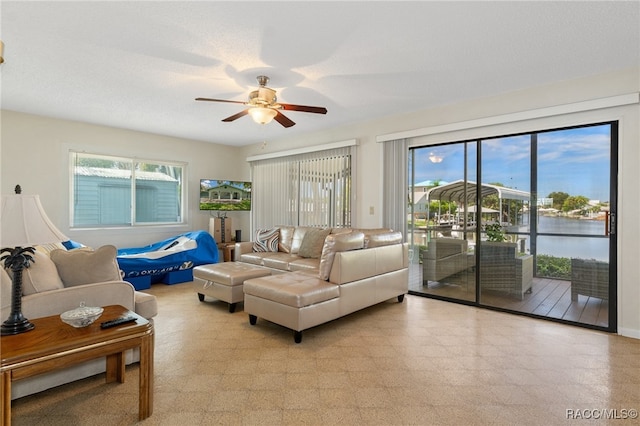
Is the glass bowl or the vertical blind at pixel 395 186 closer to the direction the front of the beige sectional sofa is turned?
the glass bowl

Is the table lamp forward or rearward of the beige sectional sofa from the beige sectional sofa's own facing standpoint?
forward

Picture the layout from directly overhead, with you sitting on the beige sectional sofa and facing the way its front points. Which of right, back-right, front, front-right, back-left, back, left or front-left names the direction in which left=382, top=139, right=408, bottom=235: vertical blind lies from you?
back

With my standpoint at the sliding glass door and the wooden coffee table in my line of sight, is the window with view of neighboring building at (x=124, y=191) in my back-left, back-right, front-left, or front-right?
front-right

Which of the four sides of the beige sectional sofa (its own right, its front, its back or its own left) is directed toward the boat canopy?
back

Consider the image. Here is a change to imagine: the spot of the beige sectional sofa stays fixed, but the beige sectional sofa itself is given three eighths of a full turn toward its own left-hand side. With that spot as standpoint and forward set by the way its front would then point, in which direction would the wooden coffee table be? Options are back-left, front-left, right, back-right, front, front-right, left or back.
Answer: back-right

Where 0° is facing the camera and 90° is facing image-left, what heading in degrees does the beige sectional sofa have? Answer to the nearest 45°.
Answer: approximately 45°

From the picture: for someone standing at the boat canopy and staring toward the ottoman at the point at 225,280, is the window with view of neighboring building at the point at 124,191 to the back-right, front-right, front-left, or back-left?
front-right

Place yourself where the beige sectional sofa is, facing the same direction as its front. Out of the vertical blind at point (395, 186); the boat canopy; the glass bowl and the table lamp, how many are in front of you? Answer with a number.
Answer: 2

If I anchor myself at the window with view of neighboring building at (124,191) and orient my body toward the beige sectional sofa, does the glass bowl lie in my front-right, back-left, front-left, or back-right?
front-right

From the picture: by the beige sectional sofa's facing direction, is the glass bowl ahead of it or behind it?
ahead
